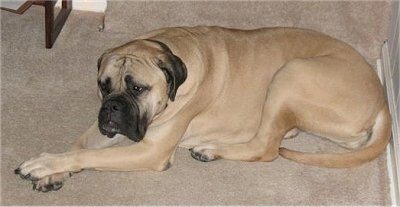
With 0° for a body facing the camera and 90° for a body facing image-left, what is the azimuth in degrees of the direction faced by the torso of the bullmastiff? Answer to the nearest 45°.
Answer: approximately 90°
